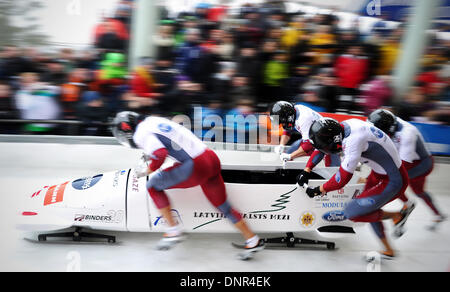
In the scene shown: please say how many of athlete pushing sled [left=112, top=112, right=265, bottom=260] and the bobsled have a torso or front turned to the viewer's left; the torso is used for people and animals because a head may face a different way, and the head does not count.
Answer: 2

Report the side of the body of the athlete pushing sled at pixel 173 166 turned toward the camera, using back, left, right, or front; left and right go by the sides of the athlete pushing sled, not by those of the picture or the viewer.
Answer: left

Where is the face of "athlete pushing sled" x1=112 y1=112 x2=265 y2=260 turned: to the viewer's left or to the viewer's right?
to the viewer's left

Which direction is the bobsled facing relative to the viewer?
to the viewer's left

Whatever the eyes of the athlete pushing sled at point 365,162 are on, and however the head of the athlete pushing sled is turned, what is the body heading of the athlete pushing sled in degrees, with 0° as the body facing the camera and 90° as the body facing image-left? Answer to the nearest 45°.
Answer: approximately 90°
